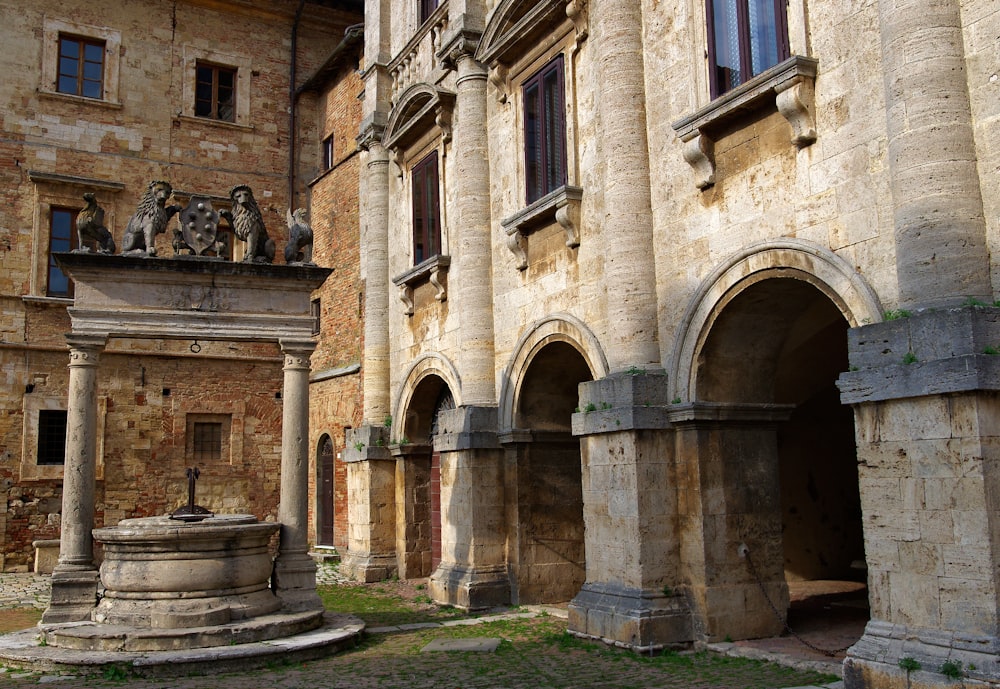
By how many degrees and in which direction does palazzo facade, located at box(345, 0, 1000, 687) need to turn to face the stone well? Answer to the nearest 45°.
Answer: approximately 45° to its right

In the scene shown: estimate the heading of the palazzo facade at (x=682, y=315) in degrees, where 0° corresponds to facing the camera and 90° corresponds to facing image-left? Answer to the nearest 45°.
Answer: approximately 45°

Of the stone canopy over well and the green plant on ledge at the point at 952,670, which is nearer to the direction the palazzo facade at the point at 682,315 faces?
the stone canopy over well

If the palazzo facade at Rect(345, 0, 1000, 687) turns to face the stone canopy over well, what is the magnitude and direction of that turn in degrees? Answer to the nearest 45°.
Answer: approximately 45° to its right
